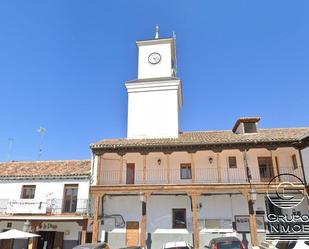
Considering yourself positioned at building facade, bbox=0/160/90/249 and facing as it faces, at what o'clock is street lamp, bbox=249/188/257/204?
The street lamp is roughly at 10 o'clock from the building facade.

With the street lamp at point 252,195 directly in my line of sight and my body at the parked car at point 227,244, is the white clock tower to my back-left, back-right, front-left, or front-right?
front-left

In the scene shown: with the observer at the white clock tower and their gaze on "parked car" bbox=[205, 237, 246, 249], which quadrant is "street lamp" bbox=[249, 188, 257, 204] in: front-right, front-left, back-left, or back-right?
front-left

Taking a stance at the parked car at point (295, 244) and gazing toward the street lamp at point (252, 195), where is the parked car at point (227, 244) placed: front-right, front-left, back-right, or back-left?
front-left

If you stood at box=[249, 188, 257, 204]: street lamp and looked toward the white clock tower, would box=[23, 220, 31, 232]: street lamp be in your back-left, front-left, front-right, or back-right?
front-left

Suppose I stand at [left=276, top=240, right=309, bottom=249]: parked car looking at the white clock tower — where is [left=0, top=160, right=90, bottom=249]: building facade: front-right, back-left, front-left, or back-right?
front-left

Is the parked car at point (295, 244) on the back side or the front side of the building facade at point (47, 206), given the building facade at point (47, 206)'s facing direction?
on the front side

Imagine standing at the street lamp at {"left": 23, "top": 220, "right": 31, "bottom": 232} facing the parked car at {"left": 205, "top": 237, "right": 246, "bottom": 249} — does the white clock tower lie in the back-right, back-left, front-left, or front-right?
front-left

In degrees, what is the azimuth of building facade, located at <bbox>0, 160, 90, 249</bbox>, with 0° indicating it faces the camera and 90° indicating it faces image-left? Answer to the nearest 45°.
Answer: approximately 0°

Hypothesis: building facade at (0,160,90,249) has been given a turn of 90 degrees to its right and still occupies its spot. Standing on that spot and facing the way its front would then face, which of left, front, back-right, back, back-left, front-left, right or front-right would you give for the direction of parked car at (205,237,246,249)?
back-left
